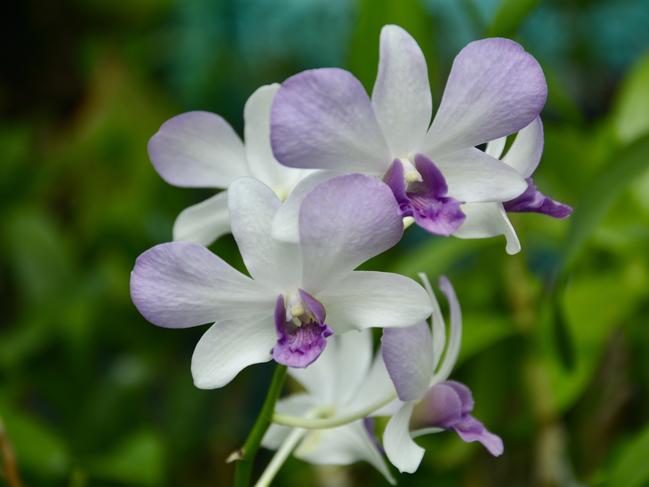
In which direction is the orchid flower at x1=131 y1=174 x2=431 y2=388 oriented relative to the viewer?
toward the camera

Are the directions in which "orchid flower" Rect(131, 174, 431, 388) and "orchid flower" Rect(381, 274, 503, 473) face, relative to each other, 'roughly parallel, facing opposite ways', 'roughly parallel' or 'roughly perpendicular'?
roughly perpendicular

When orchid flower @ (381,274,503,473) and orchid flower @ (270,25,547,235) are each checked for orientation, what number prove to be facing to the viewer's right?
1

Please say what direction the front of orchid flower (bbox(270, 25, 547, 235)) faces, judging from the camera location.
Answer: facing the viewer

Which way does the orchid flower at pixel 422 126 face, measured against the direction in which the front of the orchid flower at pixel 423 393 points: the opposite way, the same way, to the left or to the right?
to the right

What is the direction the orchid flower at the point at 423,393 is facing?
to the viewer's right

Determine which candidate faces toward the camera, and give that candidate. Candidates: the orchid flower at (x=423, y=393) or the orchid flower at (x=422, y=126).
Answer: the orchid flower at (x=422, y=126)

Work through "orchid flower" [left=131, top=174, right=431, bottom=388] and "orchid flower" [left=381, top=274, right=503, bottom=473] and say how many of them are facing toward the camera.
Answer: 1

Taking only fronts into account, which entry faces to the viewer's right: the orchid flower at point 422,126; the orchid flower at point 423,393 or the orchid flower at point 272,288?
the orchid flower at point 423,393

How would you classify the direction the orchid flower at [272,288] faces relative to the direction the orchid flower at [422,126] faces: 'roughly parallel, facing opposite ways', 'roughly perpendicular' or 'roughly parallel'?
roughly parallel

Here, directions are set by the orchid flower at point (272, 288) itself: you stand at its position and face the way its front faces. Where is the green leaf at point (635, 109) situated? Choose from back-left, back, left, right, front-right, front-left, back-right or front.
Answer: back-left
